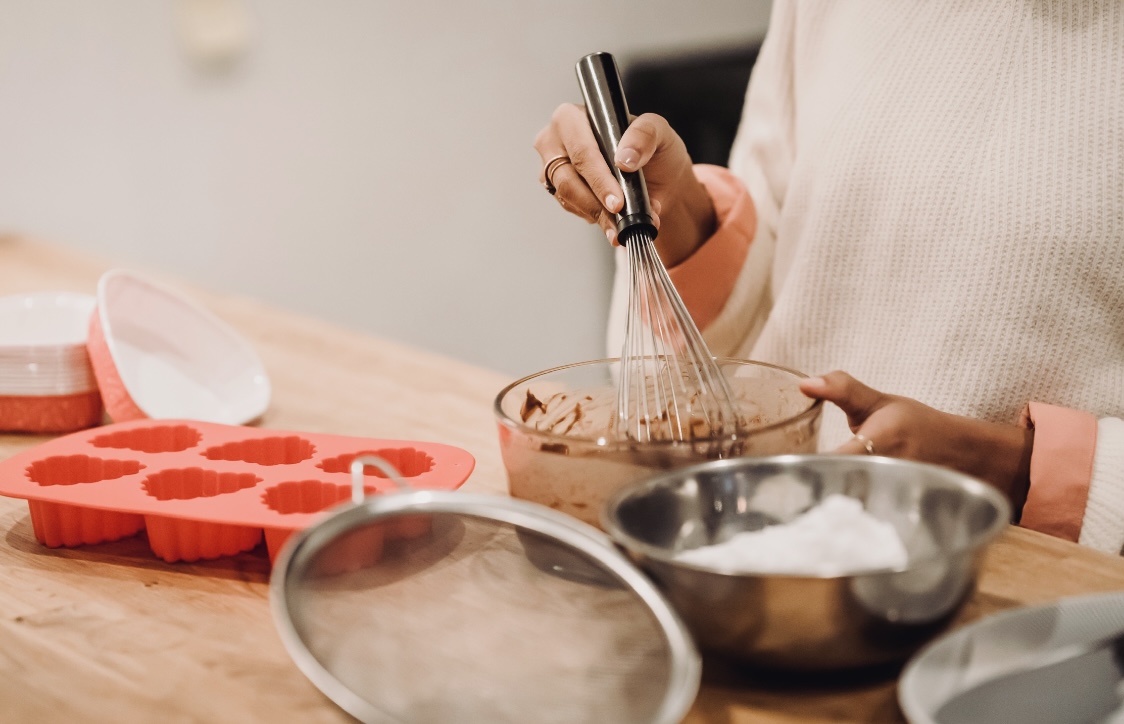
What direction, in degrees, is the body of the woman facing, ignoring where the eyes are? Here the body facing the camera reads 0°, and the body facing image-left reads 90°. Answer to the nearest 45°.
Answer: approximately 45°

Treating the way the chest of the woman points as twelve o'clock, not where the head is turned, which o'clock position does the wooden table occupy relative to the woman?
The wooden table is roughly at 12 o'clock from the woman.

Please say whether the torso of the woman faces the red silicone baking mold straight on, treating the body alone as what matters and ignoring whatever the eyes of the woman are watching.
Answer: yes
